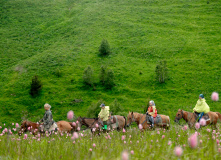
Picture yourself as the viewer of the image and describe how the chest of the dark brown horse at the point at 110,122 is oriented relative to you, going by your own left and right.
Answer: facing to the left of the viewer

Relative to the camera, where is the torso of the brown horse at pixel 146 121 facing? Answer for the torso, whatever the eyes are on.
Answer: to the viewer's left

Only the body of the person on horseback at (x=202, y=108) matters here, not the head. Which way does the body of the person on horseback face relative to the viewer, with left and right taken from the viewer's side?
facing to the left of the viewer

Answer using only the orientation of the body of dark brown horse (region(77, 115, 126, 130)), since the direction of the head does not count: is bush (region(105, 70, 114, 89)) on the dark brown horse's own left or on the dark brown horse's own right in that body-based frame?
on the dark brown horse's own right

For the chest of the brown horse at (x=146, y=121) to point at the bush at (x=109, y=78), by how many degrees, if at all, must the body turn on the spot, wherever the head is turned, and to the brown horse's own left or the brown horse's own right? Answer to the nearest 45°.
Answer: approximately 90° to the brown horse's own right

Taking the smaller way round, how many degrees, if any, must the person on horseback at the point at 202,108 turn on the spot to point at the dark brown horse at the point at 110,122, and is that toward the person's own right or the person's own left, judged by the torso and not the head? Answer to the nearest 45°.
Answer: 0° — they already face it

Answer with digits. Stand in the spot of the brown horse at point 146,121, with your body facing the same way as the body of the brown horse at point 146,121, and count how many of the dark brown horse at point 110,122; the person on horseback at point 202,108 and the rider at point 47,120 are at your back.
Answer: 1

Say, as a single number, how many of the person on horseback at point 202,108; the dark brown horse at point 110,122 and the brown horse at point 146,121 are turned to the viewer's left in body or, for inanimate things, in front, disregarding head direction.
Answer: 3
